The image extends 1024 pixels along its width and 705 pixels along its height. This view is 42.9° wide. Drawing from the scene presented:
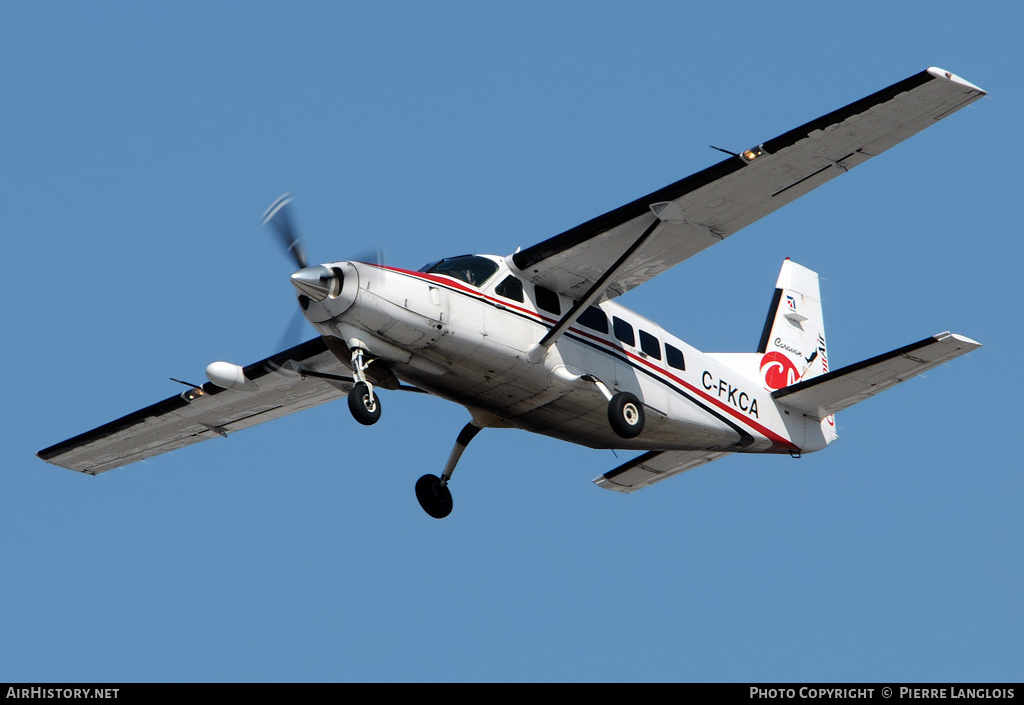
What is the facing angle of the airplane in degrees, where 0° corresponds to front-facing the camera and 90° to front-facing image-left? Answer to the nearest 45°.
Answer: approximately 45°
